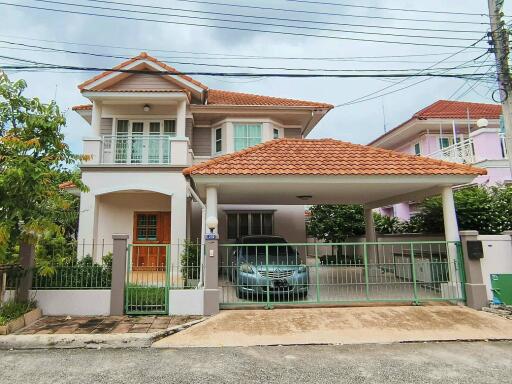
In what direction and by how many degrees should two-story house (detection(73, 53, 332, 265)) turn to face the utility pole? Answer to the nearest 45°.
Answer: approximately 45° to its left

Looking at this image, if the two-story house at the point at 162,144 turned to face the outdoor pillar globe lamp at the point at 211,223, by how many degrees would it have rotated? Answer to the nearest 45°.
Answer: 0° — it already faces it

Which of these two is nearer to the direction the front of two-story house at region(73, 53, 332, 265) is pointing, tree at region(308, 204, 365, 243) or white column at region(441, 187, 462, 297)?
the white column

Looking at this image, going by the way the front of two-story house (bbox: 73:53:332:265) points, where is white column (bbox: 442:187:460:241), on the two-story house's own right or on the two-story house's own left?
on the two-story house's own left

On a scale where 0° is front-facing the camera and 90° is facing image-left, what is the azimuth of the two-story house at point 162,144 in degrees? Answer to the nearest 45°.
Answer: approximately 0°

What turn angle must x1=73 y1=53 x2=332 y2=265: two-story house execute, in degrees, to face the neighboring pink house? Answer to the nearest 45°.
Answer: approximately 90° to its left

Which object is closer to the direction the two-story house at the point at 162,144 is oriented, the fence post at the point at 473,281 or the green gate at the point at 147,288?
the green gate

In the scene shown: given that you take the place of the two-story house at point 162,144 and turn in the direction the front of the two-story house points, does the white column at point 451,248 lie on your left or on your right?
on your left

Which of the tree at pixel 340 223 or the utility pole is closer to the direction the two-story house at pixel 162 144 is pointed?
the utility pole

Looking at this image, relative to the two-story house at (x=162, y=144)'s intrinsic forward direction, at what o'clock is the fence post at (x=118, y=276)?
The fence post is roughly at 12 o'clock from the two-story house.
